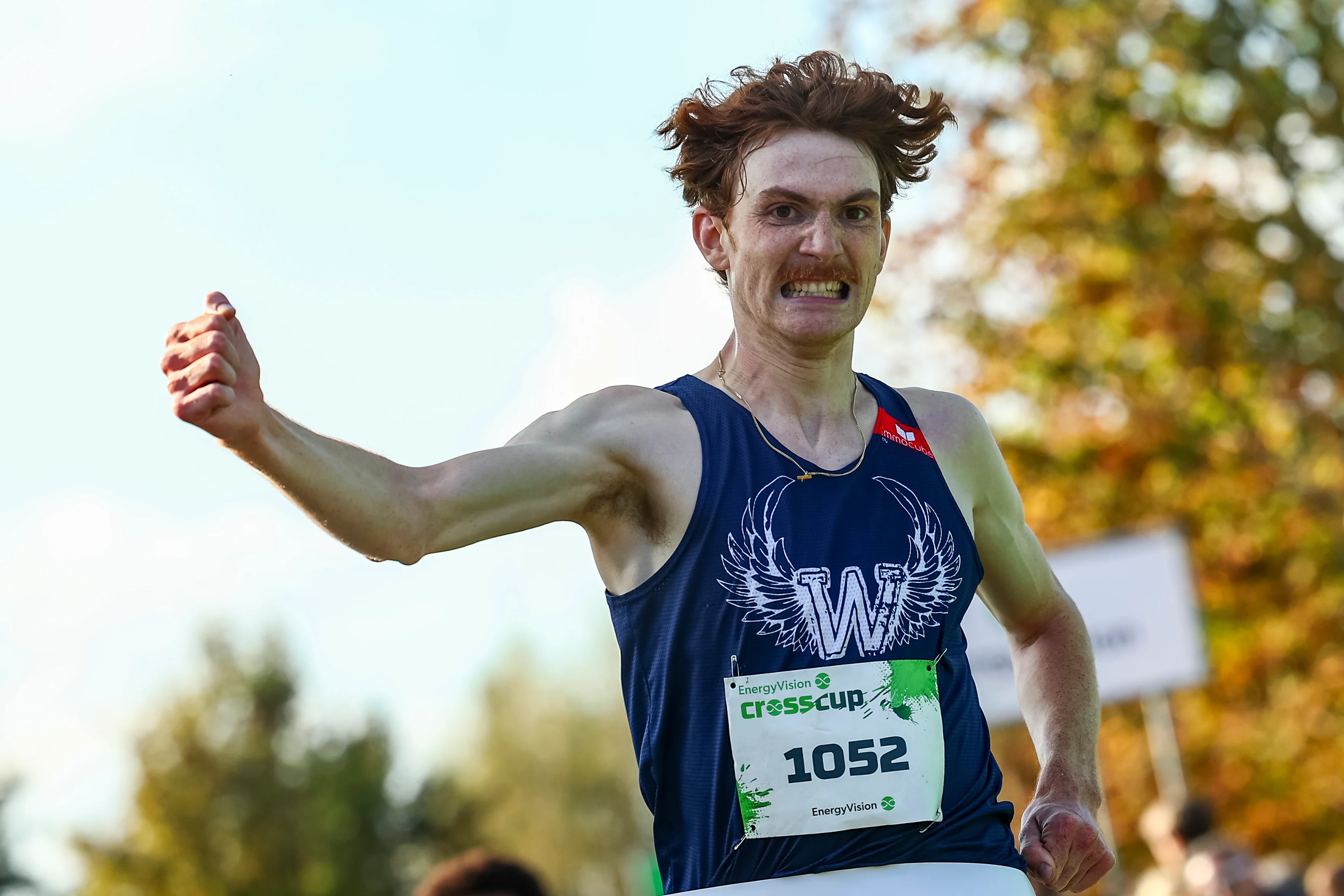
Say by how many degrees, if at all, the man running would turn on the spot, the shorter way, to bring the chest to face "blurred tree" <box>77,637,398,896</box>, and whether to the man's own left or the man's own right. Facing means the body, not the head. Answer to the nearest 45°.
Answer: approximately 180°

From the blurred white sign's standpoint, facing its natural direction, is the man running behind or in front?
in front

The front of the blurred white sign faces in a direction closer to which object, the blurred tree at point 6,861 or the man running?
the man running

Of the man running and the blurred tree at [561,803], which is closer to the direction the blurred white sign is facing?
the man running

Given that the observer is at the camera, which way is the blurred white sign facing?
facing the viewer

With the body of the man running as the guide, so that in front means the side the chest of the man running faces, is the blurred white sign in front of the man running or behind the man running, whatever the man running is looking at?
behind

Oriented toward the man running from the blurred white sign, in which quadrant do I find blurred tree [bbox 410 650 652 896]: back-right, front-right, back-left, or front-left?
back-right

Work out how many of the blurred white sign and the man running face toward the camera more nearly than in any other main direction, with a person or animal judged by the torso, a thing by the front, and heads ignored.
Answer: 2

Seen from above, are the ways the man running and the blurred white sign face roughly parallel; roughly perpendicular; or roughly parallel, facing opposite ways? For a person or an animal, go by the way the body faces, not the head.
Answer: roughly parallel

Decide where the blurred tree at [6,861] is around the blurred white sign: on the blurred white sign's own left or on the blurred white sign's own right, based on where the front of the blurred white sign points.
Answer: on the blurred white sign's own right

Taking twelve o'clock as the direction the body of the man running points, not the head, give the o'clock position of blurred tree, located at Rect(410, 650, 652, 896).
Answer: The blurred tree is roughly at 6 o'clock from the man running.
